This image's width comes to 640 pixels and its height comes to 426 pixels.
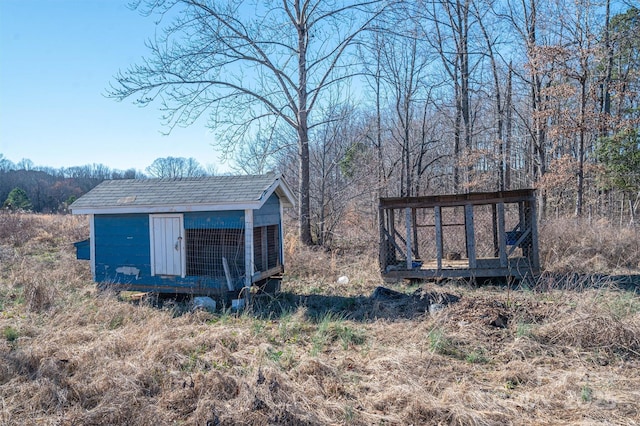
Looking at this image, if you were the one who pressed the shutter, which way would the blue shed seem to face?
facing the viewer

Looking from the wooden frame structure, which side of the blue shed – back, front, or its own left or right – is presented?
left
